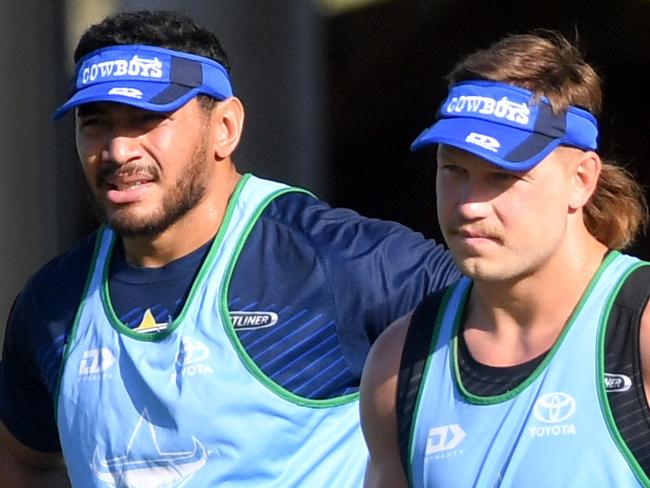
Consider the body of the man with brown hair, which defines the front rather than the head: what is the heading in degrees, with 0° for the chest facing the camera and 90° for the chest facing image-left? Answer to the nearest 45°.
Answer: approximately 45°

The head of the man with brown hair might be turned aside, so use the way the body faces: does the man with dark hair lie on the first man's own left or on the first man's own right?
on the first man's own right

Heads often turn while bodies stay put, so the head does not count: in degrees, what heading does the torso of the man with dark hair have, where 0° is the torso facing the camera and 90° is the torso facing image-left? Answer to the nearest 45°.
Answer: approximately 45°

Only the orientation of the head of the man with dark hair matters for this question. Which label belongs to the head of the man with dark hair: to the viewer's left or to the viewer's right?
to the viewer's left

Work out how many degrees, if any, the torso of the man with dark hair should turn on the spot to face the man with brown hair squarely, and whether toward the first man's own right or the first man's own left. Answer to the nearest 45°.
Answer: approximately 90° to the first man's own left
